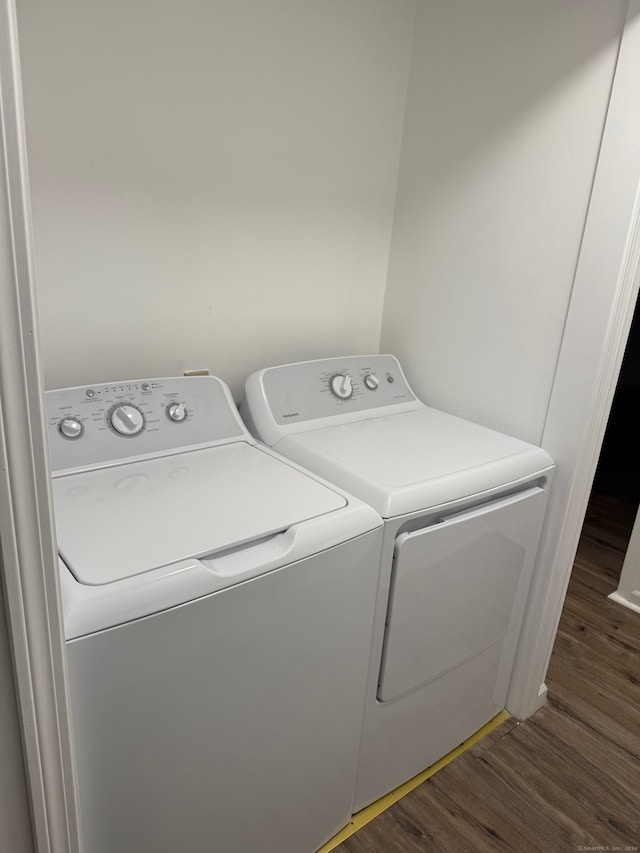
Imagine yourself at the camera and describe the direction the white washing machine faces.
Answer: facing the viewer and to the right of the viewer

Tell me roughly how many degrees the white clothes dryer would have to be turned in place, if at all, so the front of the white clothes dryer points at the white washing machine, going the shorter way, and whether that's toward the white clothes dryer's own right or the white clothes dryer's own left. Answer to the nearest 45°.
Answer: approximately 90° to the white clothes dryer's own right

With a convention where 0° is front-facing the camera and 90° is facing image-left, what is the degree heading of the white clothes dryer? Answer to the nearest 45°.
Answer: approximately 315°

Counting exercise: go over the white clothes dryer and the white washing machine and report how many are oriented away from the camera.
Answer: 0

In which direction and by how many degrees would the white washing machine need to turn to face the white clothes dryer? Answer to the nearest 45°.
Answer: approximately 90° to its left
